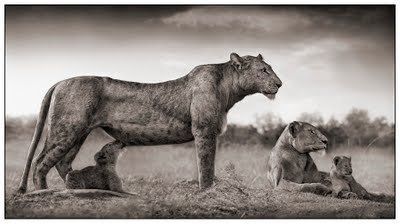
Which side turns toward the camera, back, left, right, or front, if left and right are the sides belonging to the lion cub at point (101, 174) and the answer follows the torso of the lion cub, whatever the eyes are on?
right

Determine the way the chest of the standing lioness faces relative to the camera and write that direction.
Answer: to the viewer's right

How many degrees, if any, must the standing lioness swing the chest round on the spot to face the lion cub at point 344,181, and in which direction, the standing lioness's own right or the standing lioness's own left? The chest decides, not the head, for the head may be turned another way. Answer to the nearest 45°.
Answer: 0° — it already faces it

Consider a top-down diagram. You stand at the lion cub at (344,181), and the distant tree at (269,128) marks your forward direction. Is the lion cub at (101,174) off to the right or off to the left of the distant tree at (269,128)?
left

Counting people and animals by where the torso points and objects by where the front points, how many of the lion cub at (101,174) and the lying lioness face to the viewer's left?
0

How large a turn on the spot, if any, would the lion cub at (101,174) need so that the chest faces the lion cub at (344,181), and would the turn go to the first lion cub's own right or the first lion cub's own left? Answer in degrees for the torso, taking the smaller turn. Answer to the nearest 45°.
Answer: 0° — it already faces it
